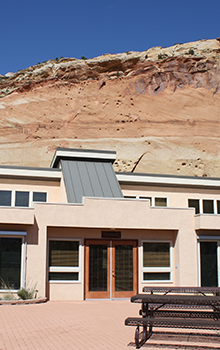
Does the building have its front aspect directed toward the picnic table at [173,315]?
yes

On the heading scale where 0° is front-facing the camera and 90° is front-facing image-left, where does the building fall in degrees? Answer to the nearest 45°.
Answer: approximately 0°
